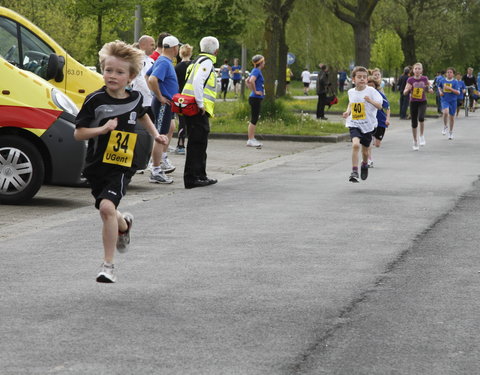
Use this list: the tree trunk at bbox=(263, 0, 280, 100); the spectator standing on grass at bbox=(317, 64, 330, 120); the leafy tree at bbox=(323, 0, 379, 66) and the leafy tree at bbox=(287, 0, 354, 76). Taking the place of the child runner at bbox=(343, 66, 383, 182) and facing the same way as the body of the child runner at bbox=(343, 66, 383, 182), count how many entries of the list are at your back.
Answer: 4

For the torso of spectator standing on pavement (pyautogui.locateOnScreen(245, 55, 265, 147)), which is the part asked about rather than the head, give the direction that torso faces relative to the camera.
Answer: to the viewer's right

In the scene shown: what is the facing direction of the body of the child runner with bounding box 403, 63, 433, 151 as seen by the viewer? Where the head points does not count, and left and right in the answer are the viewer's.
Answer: facing the viewer

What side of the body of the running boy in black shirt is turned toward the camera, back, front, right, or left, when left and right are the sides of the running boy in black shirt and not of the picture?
front

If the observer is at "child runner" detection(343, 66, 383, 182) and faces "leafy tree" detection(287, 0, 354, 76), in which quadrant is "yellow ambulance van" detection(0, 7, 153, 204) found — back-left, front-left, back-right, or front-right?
back-left

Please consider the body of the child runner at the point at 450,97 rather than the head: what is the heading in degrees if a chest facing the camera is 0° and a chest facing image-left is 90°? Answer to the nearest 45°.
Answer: approximately 0°

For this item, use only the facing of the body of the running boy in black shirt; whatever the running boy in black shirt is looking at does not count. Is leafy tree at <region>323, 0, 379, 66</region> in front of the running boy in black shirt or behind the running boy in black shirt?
behind
